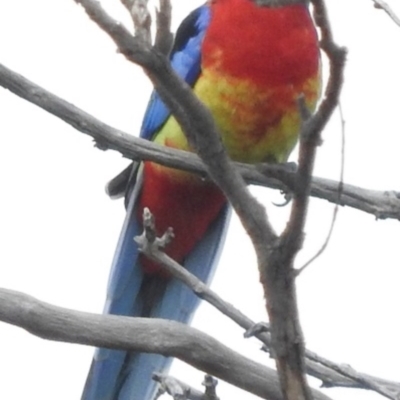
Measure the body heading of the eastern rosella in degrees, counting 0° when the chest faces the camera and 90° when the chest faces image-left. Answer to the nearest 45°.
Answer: approximately 315°

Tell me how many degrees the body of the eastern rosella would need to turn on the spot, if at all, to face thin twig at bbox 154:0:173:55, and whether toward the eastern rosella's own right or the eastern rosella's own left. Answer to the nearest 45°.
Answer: approximately 45° to the eastern rosella's own right
